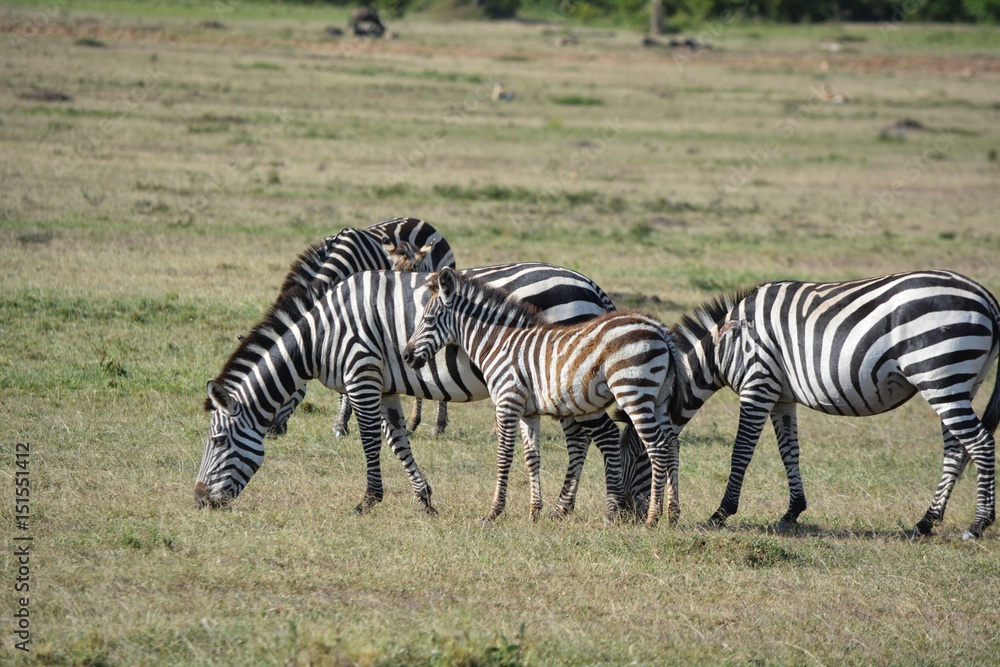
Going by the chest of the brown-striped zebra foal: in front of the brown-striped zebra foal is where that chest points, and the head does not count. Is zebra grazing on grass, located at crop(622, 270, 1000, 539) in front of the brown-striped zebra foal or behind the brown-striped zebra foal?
behind

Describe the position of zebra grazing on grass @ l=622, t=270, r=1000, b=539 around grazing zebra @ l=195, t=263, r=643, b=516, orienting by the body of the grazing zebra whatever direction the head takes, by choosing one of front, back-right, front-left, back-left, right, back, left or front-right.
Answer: back

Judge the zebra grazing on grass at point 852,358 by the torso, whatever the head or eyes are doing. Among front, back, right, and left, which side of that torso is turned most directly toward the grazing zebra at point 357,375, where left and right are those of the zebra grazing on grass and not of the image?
front

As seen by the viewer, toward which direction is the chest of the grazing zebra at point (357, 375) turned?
to the viewer's left

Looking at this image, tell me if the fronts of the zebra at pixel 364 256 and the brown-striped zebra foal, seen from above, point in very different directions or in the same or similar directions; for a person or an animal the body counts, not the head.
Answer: same or similar directions

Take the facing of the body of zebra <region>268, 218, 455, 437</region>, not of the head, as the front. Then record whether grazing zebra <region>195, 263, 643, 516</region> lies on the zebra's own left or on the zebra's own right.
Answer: on the zebra's own left

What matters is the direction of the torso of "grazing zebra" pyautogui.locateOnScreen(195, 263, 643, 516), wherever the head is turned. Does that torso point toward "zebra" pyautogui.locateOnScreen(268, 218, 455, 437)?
no

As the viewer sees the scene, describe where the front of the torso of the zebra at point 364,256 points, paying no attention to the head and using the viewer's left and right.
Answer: facing to the left of the viewer

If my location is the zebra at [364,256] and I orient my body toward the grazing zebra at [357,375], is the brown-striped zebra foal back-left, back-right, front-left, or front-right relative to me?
front-left

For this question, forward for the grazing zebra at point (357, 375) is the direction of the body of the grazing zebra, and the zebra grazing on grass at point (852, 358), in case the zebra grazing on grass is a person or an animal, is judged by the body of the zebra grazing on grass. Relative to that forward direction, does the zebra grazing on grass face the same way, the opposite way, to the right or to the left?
the same way

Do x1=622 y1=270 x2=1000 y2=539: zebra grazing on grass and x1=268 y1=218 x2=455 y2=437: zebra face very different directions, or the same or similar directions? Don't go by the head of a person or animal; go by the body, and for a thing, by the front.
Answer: same or similar directions

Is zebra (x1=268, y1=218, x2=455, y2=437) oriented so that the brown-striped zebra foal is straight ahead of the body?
no

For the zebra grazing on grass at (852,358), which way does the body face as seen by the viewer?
to the viewer's left

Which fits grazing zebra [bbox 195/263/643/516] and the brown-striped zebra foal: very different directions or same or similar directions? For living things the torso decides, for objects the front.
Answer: same or similar directions

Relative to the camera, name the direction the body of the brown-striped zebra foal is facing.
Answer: to the viewer's left

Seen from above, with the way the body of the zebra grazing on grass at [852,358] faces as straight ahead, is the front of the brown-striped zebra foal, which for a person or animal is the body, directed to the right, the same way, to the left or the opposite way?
the same way
